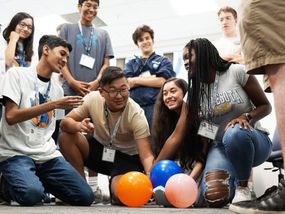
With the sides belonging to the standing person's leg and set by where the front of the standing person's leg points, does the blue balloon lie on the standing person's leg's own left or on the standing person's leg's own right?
on the standing person's leg's own right

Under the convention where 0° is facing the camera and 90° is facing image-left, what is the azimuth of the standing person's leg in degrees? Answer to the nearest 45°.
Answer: approximately 90°

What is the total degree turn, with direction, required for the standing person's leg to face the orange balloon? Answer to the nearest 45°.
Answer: approximately 45° to its right

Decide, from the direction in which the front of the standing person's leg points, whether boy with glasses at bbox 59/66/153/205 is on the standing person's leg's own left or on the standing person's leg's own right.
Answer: on the standing person's leg's own right

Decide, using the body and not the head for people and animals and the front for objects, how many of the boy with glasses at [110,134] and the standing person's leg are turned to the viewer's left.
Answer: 1

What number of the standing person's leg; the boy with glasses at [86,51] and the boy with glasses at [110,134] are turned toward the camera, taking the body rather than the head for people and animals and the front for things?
2

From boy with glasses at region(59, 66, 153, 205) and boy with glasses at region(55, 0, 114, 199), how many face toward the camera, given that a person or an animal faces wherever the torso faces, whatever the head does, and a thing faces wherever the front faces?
2
